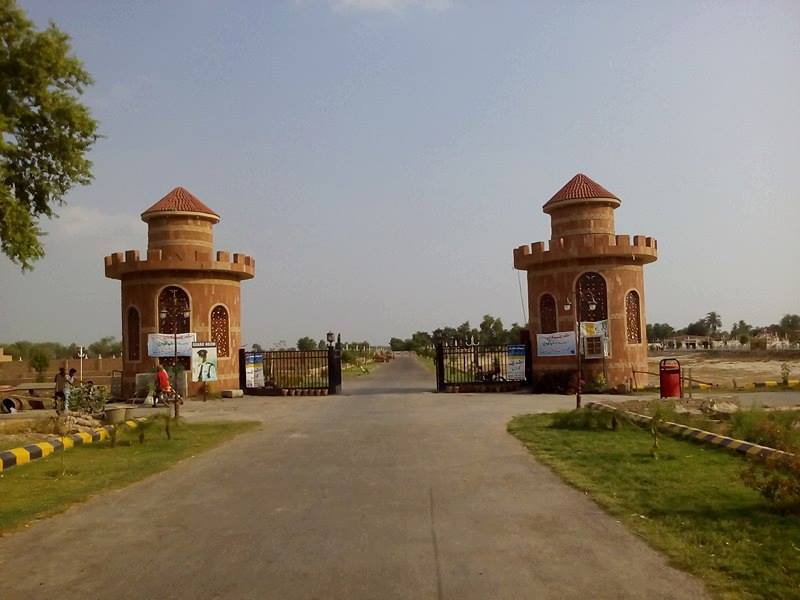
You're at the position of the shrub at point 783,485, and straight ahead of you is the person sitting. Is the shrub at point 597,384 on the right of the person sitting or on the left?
right

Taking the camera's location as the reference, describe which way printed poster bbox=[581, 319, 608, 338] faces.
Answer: facing the viewer

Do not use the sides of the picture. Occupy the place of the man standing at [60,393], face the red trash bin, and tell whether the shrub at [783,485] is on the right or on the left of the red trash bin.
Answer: right

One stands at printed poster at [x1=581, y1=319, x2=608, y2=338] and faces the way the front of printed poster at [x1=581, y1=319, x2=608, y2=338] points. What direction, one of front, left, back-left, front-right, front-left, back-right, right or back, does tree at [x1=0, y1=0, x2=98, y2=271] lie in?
front-right

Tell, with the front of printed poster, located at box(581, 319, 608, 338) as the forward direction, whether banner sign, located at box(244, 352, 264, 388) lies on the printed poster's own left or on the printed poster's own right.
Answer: on the printed poster's own right

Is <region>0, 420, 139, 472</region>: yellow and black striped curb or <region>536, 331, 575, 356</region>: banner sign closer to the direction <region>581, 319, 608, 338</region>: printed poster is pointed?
the yellow and black striped curb

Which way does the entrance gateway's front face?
toward the camera

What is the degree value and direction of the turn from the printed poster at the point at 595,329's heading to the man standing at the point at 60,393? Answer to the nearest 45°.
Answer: approximately 45° to its right

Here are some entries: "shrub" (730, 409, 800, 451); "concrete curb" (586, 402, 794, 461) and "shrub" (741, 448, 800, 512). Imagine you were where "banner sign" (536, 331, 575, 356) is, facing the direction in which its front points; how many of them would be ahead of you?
3

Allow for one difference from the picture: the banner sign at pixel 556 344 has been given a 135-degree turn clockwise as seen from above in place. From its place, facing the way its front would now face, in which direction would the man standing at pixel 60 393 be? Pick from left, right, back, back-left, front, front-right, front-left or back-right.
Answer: left

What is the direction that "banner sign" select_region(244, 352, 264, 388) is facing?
toward the camera

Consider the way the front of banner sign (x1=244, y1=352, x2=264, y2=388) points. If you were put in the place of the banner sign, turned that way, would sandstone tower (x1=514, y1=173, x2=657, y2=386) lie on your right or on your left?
on your left
